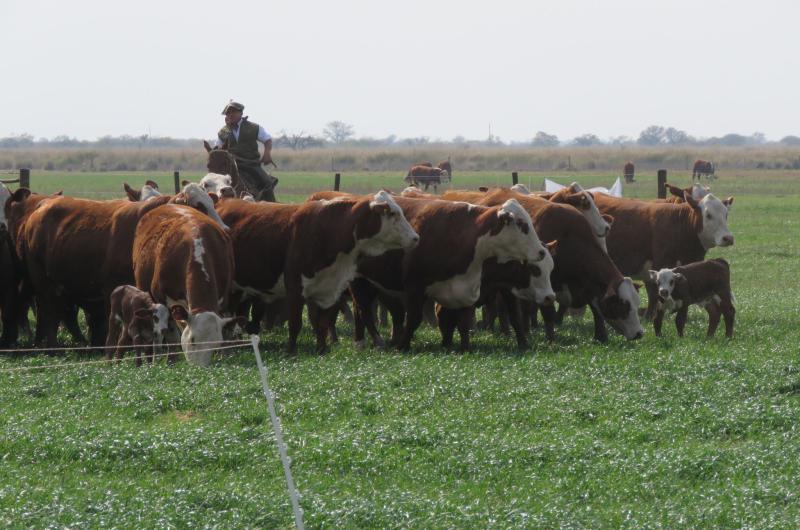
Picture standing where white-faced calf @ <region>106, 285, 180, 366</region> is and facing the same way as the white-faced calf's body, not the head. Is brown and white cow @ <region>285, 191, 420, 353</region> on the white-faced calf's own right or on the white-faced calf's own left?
on the white-faced calf's own left

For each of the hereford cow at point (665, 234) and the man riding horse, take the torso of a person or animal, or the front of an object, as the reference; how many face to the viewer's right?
1

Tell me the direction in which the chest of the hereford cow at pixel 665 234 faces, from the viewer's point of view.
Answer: to the viewer's right

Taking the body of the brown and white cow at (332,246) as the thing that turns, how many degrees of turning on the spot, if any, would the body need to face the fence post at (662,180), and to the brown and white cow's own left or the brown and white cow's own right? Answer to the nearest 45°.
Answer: approximately 90° to the brown and white cow's own left

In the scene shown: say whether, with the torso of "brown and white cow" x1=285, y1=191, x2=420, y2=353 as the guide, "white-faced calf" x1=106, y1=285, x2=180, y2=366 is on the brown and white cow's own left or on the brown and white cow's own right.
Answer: on the brown and white cow's own right

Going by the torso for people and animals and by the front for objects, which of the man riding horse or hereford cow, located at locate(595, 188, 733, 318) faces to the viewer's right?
the hereford cow

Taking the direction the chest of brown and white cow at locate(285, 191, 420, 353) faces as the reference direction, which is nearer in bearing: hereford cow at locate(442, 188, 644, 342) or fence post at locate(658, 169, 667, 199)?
the hereford cow

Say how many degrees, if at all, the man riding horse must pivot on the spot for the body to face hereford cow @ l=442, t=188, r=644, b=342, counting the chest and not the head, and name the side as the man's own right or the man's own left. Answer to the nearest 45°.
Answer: approximately 90° to the man's own left

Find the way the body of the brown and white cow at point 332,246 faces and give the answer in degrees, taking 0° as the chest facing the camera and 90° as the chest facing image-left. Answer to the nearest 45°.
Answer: approximately 315°

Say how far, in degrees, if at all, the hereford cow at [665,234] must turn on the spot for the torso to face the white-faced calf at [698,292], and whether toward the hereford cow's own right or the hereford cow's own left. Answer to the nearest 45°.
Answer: approximately 90° to the hereford cow's own right
